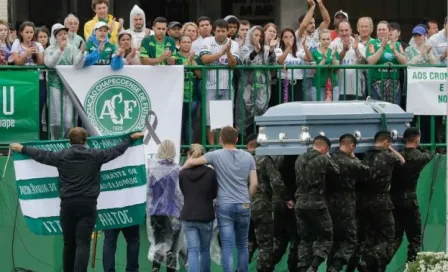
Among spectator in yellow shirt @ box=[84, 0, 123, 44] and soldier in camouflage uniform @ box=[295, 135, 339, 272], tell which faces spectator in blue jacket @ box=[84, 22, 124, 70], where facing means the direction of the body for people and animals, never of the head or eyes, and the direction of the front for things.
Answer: spectator in yellow shirt @ box=[84, 0, 123, 44]

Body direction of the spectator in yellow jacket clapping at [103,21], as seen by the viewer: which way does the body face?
toward the camera

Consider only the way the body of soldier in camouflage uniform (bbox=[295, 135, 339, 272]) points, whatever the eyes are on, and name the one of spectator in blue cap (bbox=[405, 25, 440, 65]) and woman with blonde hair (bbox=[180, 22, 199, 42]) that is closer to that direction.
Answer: the spectator in blue cap

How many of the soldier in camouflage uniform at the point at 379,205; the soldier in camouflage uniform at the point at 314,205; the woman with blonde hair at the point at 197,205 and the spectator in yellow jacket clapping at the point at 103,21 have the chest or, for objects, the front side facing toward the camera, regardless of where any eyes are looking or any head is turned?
1

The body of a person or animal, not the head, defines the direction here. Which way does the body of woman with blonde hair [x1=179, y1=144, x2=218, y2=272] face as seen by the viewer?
away from the camera

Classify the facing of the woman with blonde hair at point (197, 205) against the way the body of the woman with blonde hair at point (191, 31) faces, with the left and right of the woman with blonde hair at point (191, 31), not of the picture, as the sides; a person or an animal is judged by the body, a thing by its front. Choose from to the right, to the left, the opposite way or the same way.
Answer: the opposite way

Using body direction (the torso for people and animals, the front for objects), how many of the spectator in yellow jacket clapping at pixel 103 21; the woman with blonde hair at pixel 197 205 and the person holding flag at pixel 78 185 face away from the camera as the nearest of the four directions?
2

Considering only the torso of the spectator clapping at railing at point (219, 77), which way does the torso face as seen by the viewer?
toward the camera

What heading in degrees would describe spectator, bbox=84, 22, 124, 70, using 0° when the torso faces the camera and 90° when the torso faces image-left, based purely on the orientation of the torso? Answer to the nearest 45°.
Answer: approximately 0°

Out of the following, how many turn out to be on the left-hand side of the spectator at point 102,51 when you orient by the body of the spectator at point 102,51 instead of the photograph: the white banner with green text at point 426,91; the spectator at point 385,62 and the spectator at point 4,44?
2

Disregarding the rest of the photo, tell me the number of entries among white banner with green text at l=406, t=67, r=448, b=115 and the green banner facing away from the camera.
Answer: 0

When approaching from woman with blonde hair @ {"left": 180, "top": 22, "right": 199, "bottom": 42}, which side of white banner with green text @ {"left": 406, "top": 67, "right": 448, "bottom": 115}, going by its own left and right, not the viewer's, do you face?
right

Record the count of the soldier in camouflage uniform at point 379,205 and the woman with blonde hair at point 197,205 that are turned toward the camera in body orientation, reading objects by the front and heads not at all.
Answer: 0

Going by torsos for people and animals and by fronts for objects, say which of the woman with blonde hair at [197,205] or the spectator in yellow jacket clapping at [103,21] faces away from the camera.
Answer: the woman with blonde hair
